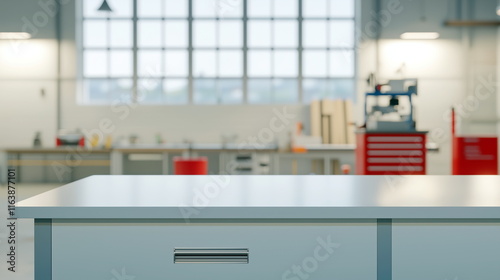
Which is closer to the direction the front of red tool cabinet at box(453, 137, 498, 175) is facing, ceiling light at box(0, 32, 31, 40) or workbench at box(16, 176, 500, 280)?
the workbench

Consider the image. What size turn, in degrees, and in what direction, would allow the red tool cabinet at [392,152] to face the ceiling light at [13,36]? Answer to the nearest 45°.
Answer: approximately 90° to its right

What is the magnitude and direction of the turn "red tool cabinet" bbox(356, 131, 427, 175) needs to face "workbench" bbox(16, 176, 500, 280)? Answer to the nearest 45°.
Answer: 0° — it already faces it

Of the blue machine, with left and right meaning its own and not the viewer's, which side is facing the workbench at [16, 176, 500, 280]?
front

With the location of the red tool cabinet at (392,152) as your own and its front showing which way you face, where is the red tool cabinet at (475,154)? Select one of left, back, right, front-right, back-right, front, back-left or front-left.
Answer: back-left

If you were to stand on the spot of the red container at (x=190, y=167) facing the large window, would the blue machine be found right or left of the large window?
right

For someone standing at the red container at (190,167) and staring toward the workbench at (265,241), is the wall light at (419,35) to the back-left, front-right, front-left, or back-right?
back-left

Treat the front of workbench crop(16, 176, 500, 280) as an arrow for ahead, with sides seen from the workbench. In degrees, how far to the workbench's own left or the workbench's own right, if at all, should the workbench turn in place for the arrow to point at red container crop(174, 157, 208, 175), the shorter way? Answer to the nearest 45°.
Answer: approximately 180°

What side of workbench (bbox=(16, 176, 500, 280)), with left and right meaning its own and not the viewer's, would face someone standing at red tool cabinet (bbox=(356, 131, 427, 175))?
back

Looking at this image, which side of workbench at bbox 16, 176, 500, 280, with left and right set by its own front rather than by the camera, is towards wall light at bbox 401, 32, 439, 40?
back

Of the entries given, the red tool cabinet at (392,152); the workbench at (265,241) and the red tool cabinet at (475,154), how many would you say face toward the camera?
3

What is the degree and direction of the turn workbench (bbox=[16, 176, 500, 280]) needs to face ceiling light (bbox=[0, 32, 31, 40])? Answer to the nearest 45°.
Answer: approximately 135° to its right

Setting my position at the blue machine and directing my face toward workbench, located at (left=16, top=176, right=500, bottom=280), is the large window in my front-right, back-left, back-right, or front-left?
back-right
